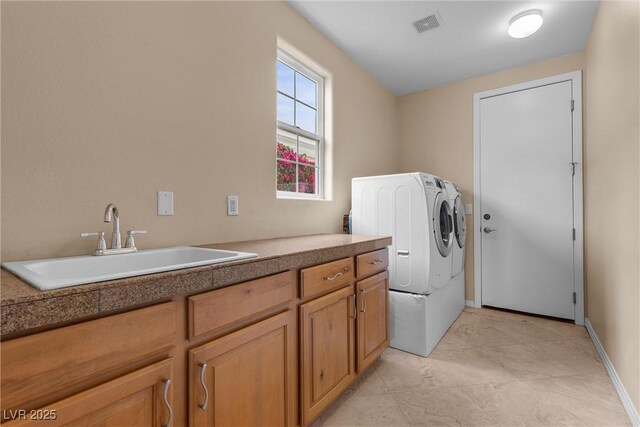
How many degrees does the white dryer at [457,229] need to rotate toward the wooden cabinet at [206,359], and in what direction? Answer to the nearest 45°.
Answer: approximately 90° to its right

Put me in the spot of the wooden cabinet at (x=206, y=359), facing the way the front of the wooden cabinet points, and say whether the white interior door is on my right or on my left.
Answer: on my left

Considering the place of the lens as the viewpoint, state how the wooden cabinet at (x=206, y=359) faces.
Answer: facing the viewer and to the right of the viewer

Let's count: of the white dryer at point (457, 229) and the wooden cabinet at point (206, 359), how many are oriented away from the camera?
0
